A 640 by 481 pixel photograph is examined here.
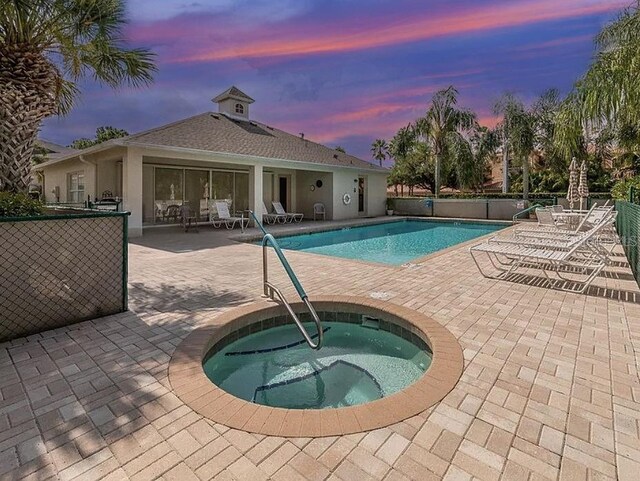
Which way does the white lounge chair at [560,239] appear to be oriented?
to the viewer's left

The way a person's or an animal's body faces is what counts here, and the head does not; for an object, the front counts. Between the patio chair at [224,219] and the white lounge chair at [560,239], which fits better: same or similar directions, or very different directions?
very different directions

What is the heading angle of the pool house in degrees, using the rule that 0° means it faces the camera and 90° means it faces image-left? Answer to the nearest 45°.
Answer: approximately 315°

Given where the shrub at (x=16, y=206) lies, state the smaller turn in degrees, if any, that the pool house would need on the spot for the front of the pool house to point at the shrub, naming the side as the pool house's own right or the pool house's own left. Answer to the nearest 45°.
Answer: approximately 45° to the pool house's own right

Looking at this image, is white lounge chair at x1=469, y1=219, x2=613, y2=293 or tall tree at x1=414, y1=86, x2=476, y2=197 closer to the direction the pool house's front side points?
the white lounge chair

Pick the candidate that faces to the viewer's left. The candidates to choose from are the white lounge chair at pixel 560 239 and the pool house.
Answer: the white lounge chair
